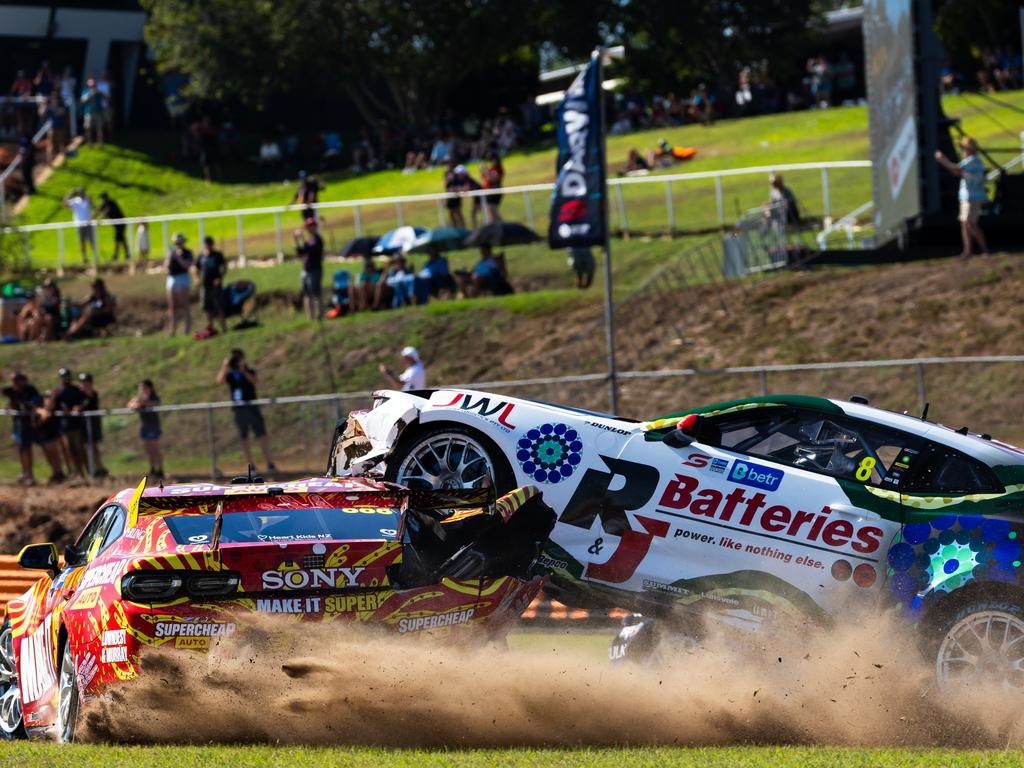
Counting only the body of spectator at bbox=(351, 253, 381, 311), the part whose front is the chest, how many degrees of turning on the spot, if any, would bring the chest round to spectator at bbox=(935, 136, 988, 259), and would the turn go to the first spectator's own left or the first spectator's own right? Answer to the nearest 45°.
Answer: approximately 90° to the first spectator's own left

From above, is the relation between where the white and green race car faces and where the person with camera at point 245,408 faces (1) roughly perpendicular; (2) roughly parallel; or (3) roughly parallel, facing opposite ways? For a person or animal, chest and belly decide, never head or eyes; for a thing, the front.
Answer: roughly perpendicular

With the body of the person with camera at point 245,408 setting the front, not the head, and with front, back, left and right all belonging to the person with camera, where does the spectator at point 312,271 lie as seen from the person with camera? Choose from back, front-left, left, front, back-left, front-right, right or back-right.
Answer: back

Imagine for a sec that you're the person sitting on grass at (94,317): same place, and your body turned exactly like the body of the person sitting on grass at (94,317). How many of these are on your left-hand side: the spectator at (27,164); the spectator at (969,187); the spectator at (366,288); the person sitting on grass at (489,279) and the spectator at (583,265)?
4

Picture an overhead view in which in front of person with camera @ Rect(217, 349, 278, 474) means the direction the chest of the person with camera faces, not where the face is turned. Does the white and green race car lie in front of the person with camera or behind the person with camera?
in front

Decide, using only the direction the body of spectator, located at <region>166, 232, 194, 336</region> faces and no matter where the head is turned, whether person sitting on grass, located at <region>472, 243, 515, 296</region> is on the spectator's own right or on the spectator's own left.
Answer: on the spectator's own left

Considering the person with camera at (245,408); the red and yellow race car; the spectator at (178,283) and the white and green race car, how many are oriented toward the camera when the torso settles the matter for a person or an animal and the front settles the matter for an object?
2

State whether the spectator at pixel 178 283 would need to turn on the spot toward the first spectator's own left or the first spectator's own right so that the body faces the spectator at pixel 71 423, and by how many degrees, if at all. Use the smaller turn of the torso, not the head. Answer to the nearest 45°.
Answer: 0° — they already face them

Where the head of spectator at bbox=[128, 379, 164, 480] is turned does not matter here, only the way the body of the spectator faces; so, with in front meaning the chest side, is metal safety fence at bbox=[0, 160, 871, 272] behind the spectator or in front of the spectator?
behind

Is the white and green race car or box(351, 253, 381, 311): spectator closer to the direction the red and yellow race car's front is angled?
the spectator

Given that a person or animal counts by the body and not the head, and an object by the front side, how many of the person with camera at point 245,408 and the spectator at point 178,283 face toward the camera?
2

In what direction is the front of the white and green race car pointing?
to the viewer's left

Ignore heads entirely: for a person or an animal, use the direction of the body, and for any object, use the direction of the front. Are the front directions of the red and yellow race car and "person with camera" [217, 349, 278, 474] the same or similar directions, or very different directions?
very different directions

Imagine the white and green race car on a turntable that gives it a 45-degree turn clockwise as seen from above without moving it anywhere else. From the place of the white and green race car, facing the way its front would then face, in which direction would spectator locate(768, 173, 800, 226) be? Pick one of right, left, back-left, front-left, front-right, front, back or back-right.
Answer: front-right

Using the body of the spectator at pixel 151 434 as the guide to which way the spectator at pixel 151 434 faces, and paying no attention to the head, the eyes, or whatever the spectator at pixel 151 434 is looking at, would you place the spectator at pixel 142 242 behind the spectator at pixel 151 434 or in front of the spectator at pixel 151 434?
behind
